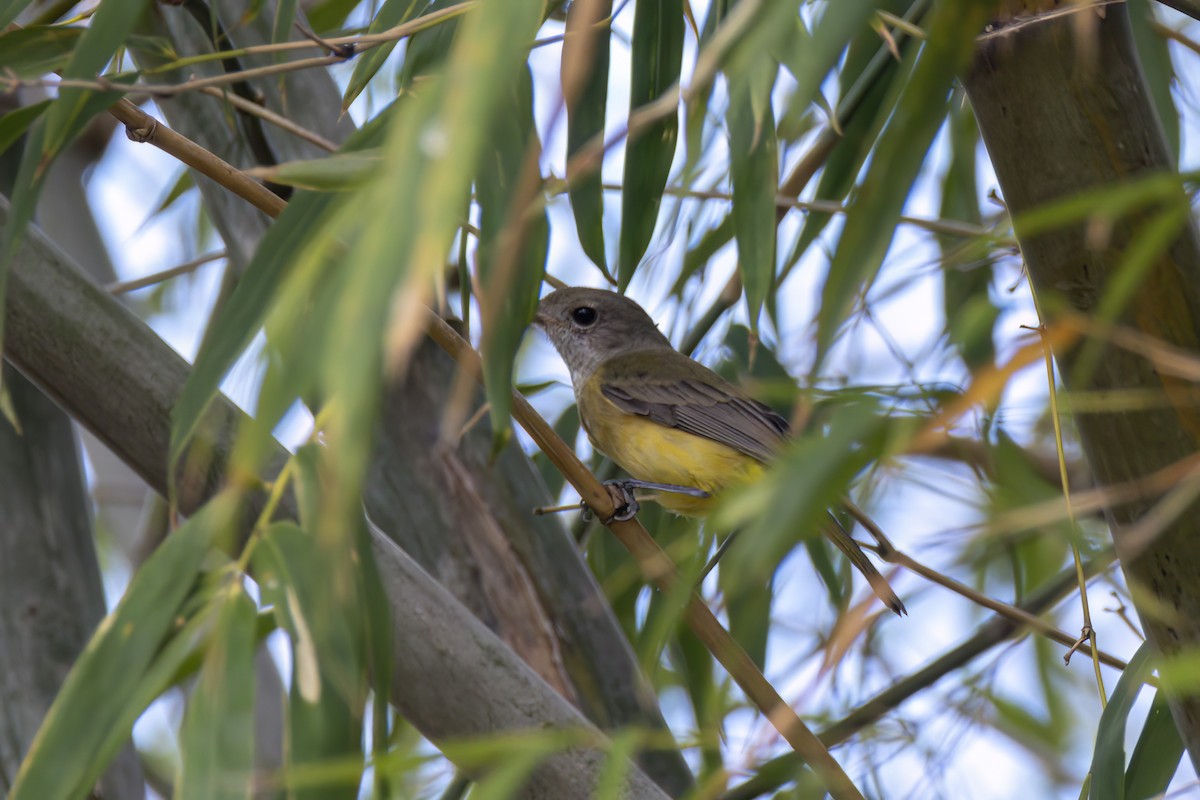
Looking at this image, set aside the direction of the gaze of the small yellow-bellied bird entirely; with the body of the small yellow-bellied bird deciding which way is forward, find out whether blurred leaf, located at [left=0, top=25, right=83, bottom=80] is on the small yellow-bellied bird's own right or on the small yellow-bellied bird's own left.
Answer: on the small yellow-bellied bird's own left

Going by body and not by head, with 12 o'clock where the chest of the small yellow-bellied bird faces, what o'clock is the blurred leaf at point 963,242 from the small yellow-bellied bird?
The blurred leaf is roughly at 6 o'clock from the small yellow-bellied bird.

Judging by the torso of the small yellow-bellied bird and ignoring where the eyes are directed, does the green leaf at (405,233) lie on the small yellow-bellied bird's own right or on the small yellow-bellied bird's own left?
on the small yellow-bellied bird's own left

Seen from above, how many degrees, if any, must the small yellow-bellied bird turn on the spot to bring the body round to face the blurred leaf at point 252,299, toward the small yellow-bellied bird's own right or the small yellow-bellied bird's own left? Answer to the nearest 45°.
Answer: approximately 90° to the small yellow-bellied bird's own left

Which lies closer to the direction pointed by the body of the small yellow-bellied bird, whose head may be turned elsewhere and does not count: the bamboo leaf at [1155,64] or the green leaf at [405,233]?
the green leaf

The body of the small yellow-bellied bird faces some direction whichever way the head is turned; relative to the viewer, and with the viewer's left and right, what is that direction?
facing to the left of the viewer
